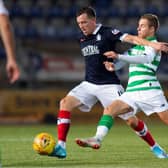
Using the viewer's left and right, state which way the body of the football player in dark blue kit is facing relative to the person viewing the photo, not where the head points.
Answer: facing the viewer and to the left of the viewer

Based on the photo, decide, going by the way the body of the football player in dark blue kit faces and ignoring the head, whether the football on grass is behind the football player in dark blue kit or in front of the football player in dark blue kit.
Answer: in front

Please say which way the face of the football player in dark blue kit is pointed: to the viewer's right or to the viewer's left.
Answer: to the viewer's left
